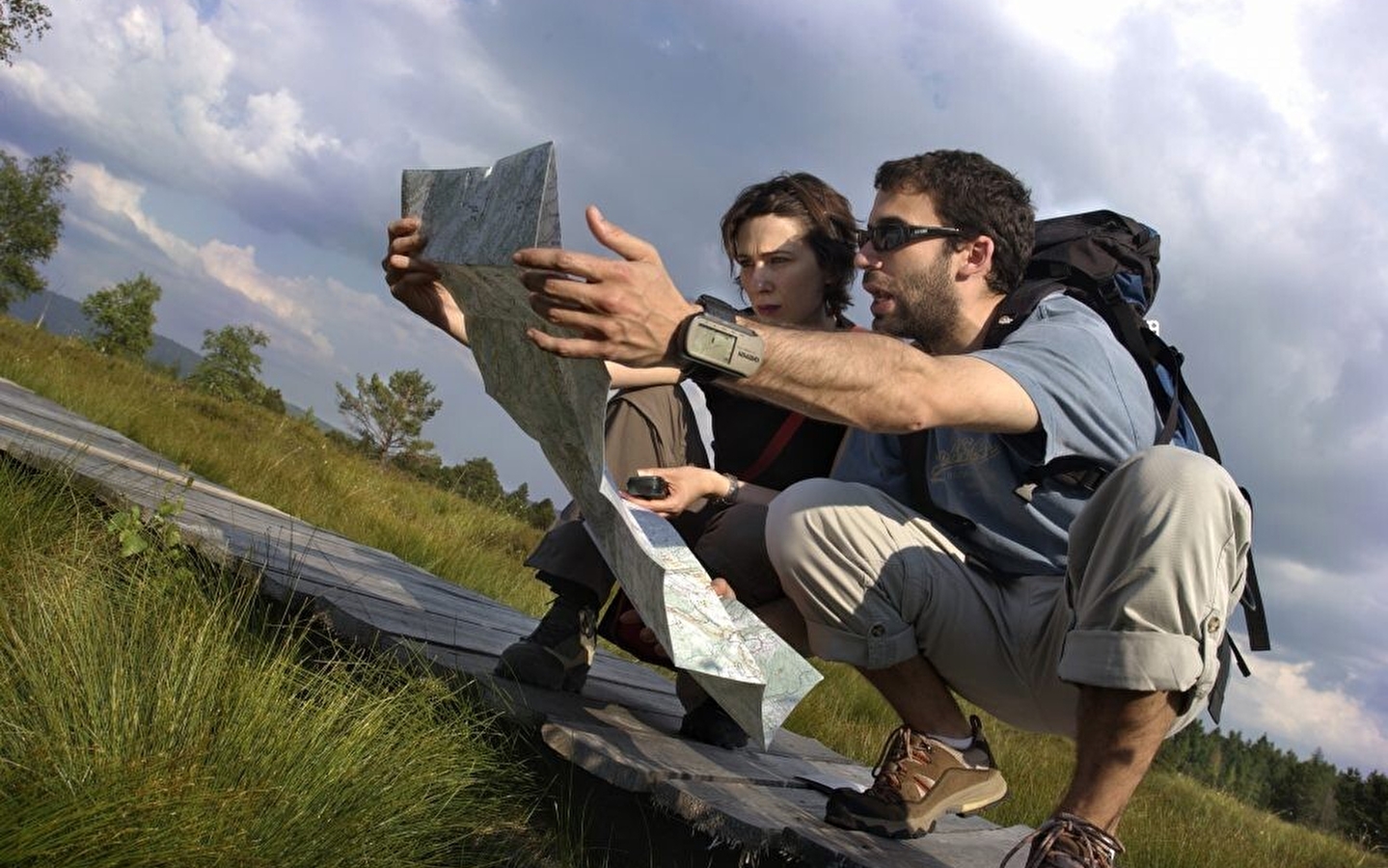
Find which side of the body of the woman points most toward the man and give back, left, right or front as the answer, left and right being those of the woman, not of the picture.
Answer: left

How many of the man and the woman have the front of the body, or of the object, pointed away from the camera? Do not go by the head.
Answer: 0

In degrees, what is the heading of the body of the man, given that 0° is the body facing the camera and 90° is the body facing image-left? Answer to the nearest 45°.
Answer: approximately 45°

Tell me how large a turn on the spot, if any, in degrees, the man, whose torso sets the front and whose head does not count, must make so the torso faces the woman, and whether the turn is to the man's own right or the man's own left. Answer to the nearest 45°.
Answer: approximately 90° to the man's own right

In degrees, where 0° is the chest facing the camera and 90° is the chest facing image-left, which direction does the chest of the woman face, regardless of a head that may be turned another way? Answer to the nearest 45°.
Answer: approximately 45°
